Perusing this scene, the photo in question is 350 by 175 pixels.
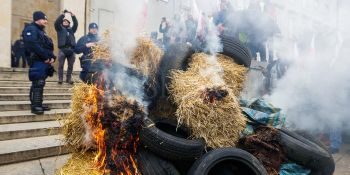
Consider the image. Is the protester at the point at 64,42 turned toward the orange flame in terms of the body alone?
yes

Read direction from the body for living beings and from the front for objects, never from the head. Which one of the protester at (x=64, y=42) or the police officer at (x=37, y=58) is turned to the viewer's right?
the police officer

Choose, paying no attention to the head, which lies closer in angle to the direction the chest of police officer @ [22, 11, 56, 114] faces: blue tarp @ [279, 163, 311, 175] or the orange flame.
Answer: the blue tarp

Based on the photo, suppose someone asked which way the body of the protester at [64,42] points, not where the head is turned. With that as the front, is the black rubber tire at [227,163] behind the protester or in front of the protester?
in front

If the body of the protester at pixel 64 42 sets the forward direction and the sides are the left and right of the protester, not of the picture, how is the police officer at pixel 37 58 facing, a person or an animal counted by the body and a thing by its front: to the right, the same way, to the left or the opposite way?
to the left

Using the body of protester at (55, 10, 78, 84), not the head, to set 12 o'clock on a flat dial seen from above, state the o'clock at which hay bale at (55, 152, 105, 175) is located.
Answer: The hay bale is roughly at 12 o'clock from the protester.

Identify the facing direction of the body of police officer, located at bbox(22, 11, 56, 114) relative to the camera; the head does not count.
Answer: to the viewer's right

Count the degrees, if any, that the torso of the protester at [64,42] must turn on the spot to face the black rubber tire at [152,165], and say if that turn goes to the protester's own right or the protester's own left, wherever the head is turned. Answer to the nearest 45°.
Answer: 0° — they already face it

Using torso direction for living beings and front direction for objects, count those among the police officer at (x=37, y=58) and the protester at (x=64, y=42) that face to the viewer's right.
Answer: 1

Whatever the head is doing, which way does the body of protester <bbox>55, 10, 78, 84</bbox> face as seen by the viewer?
toward the camera

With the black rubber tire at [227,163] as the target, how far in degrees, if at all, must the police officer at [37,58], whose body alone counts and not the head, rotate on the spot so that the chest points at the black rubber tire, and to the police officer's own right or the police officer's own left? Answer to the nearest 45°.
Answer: approximately 45° to the police officer's own right
